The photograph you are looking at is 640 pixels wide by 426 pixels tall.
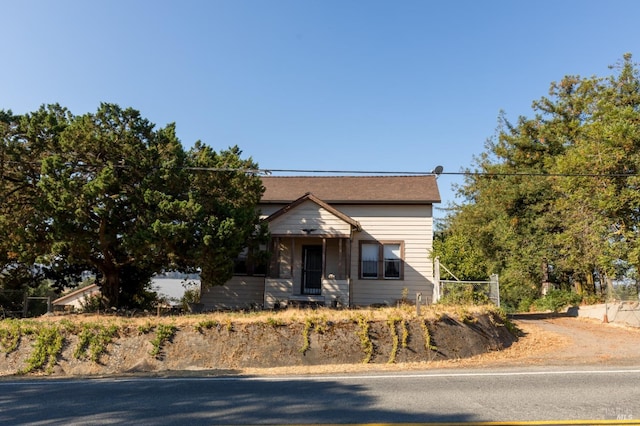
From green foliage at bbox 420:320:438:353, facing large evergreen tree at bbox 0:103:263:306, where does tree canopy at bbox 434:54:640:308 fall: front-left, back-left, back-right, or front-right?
front-right

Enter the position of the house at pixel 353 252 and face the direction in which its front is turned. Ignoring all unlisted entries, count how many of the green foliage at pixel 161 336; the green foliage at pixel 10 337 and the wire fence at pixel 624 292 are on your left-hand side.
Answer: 1

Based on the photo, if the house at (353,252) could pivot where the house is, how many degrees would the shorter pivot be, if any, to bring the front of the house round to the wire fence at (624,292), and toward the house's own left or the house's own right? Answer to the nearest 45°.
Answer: approximately 90° to the house's own left

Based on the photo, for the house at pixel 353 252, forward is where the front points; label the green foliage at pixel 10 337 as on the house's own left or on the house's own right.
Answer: on the house's own right

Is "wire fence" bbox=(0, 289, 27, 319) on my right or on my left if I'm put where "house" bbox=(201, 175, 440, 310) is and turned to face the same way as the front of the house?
on my right

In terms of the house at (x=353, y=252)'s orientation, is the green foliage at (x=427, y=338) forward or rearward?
forward

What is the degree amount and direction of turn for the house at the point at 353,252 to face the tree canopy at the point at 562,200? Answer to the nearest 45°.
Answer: approximately 135° to its left

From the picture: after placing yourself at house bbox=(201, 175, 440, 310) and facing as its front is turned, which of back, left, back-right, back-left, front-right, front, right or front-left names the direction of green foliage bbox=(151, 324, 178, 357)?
front-right

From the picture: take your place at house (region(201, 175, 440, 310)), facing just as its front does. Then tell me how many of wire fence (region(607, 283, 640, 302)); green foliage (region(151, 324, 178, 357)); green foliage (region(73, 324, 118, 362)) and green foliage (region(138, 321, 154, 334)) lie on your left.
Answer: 1

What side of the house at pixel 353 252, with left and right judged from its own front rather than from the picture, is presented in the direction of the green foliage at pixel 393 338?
front

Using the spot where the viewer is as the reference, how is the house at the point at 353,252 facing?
facing the viewer

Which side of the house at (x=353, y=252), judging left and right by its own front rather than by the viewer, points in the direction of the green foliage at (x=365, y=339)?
front

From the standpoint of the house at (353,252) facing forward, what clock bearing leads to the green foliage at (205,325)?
The green foliage is roughly at 1 o'clock from the house.
